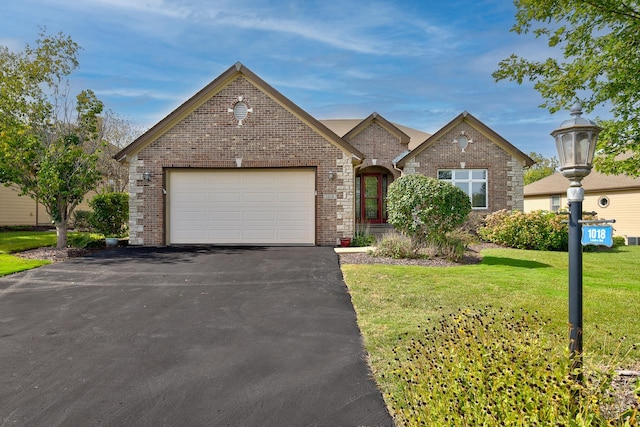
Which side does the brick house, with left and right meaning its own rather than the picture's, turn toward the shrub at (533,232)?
left

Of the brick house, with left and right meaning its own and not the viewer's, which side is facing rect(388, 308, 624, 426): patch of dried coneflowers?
front

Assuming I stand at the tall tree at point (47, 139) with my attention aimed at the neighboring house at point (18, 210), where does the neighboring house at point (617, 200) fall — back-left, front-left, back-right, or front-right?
back-right

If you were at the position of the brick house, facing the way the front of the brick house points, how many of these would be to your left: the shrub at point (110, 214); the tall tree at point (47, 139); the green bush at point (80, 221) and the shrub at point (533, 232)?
1

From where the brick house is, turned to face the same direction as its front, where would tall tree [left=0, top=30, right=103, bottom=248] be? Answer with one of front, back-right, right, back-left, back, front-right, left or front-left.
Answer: right

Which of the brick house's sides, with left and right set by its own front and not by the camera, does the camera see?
front

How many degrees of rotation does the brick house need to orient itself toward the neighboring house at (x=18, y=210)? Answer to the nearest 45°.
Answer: approximately 135° to its right

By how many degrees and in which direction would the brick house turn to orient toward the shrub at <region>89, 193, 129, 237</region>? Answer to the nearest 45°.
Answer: approximately 90° to its right

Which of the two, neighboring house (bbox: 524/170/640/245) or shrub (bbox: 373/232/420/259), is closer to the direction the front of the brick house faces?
the shrub

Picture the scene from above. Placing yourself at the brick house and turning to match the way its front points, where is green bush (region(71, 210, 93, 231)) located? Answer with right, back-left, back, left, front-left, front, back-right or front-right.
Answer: back-right

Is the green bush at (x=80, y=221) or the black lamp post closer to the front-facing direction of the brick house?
the black lamp post
